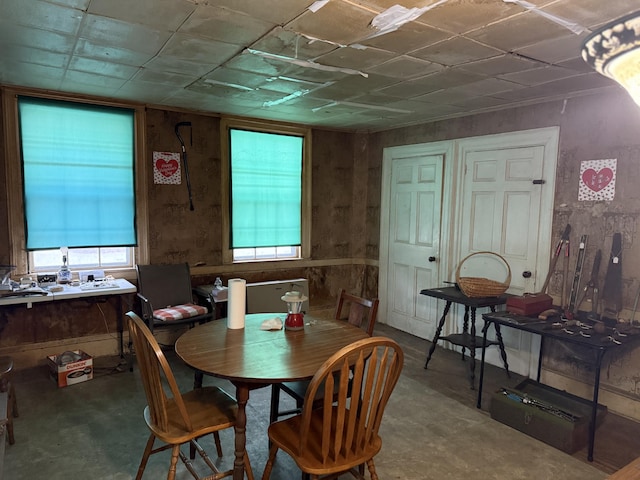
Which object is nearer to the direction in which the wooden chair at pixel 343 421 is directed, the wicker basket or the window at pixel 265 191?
the window

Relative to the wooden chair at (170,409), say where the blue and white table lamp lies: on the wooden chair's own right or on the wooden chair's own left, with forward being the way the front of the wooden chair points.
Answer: on the wooden chair's own left

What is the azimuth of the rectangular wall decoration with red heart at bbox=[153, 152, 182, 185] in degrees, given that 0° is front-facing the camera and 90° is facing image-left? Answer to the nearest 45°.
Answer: approximately 0°

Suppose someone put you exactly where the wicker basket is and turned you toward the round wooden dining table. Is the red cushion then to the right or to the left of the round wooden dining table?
right

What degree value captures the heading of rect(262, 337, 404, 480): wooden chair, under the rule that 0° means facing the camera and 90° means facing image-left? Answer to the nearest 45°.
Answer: approximately 135°

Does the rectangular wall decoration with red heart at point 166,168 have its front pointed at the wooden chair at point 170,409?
yes

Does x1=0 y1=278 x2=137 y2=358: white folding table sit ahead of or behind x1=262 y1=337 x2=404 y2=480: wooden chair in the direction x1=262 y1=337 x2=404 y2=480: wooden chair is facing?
ahead

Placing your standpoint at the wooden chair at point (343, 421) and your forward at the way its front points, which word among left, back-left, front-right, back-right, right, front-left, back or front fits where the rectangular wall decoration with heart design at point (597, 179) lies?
right

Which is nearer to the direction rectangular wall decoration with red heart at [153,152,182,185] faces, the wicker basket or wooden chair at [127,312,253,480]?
the wooden chair

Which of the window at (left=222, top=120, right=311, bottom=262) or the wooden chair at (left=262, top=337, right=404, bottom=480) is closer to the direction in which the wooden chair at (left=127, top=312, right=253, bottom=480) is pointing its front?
the wooden chair

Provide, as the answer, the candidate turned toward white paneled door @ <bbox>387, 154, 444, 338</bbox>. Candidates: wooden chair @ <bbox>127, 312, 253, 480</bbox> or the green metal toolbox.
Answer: the wooden chair
